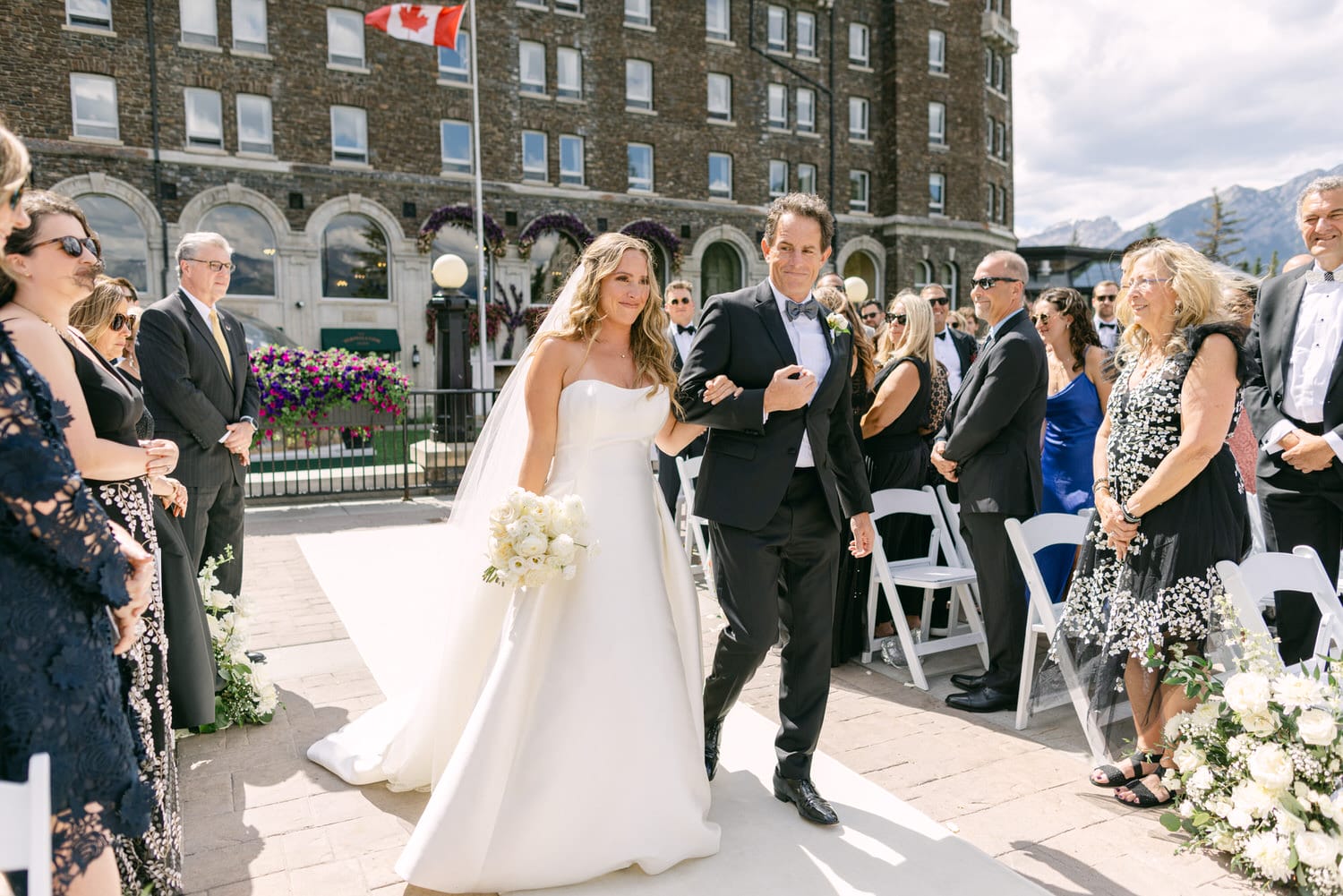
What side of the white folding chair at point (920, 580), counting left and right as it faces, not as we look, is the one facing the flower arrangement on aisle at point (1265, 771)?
front

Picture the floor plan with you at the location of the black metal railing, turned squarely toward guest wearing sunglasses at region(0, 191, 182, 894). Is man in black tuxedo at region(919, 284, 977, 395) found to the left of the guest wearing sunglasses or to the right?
left

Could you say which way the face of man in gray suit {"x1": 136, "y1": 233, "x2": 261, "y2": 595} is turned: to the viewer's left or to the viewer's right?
to the viewer's right

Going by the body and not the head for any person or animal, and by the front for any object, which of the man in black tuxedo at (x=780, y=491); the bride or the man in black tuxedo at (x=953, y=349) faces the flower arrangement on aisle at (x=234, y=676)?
the man in black tuxedo at (x=953, y=349)

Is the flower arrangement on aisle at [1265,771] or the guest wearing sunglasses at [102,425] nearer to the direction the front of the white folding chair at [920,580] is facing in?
the flower arrangement on aisle

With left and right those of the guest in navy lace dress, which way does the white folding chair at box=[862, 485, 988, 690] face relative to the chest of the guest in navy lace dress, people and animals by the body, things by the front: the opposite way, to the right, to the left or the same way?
to the right

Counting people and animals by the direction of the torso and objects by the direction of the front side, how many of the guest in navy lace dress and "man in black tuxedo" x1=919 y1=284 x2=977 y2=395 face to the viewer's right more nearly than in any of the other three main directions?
1

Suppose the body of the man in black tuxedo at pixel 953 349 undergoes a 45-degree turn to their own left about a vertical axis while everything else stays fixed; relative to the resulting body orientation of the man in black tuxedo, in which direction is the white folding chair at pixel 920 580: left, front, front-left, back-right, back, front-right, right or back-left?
front

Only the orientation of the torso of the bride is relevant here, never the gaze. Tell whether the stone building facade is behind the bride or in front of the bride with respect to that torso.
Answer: behind

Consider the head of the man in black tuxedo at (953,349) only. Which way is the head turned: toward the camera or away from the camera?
toward the camera

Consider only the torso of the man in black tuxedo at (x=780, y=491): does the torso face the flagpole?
no

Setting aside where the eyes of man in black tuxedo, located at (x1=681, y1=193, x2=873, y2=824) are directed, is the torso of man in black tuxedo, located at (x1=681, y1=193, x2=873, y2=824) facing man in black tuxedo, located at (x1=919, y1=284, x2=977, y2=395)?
no

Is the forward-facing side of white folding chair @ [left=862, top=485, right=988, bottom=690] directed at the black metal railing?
no

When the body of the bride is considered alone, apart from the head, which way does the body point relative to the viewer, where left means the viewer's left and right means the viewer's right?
facing the viewer and to the right of the viewer

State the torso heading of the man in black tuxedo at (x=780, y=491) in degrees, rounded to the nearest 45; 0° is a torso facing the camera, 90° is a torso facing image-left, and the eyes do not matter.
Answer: approximately 315°

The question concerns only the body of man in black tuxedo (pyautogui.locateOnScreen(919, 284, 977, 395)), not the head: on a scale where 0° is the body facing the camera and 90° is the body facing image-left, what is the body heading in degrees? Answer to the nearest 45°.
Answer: approximately 45°

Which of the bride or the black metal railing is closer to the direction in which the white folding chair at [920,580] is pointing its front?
the bride

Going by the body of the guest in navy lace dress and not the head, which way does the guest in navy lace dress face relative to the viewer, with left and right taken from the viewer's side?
facing to the right of the viewer

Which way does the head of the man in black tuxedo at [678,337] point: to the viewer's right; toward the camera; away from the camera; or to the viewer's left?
toward the camera
